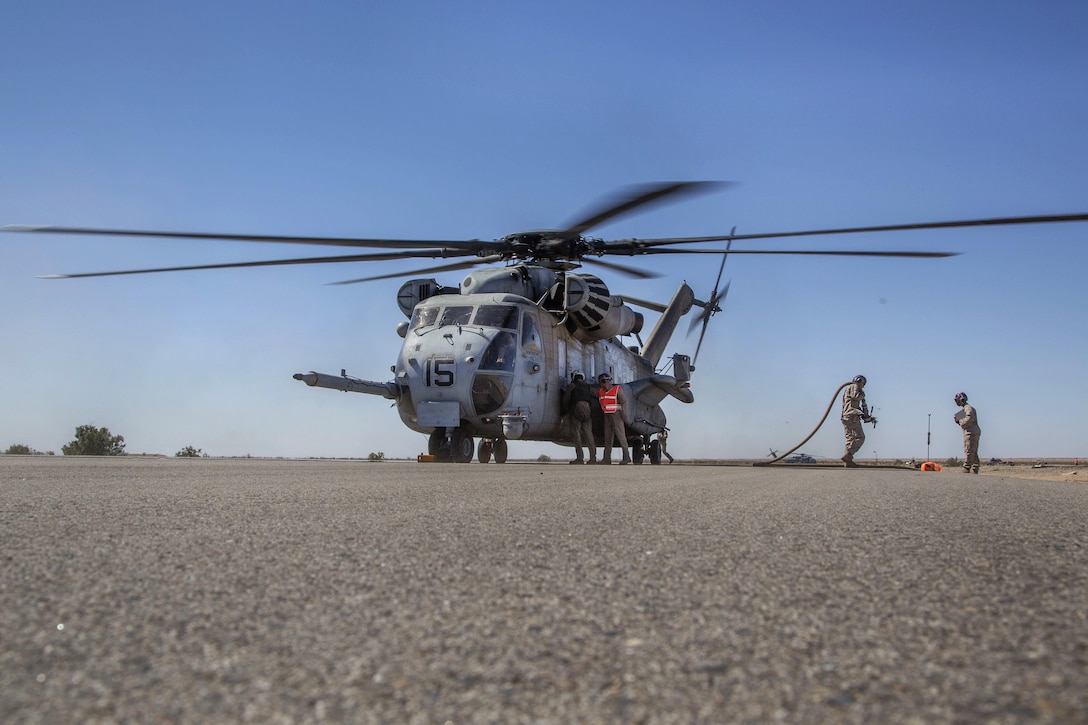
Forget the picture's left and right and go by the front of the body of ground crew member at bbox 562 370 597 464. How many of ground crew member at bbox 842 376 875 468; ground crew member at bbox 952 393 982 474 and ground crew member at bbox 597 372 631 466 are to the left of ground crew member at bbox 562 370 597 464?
0

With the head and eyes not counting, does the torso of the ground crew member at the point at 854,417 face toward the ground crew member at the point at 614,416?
no

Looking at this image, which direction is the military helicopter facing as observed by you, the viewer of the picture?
facing the viewer and to the left of the viewer

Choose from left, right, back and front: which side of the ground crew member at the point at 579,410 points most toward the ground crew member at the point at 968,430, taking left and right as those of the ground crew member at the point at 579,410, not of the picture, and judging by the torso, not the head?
right

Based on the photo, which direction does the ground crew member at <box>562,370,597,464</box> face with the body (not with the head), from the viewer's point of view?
away from the camera

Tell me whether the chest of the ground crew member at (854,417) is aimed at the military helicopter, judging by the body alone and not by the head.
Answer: no

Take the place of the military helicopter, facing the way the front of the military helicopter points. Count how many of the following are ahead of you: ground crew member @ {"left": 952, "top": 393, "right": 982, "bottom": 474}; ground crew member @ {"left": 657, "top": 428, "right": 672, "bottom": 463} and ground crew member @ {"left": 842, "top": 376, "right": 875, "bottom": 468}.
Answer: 0

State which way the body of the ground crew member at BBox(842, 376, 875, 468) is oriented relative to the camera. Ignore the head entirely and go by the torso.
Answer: to the viewer's right
